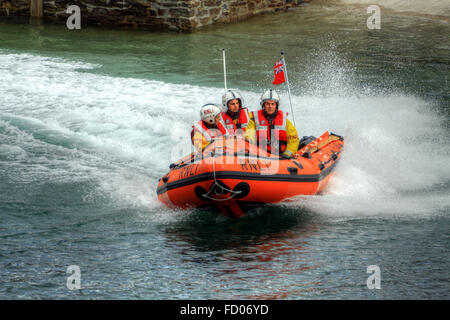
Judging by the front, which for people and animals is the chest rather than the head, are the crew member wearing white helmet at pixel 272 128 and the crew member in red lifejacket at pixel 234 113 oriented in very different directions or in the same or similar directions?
same or similar directions

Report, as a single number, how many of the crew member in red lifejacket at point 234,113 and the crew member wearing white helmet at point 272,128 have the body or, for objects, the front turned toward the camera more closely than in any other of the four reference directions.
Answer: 2

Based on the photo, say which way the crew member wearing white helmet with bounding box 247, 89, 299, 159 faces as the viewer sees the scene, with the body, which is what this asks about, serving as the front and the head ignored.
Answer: toward the camera

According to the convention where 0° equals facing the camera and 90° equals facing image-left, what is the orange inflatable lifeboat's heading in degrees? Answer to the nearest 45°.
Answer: approximately 45°
